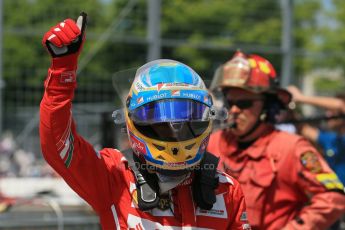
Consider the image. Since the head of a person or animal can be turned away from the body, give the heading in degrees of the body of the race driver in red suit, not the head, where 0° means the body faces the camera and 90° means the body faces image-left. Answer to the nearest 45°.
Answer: approximately 0°
